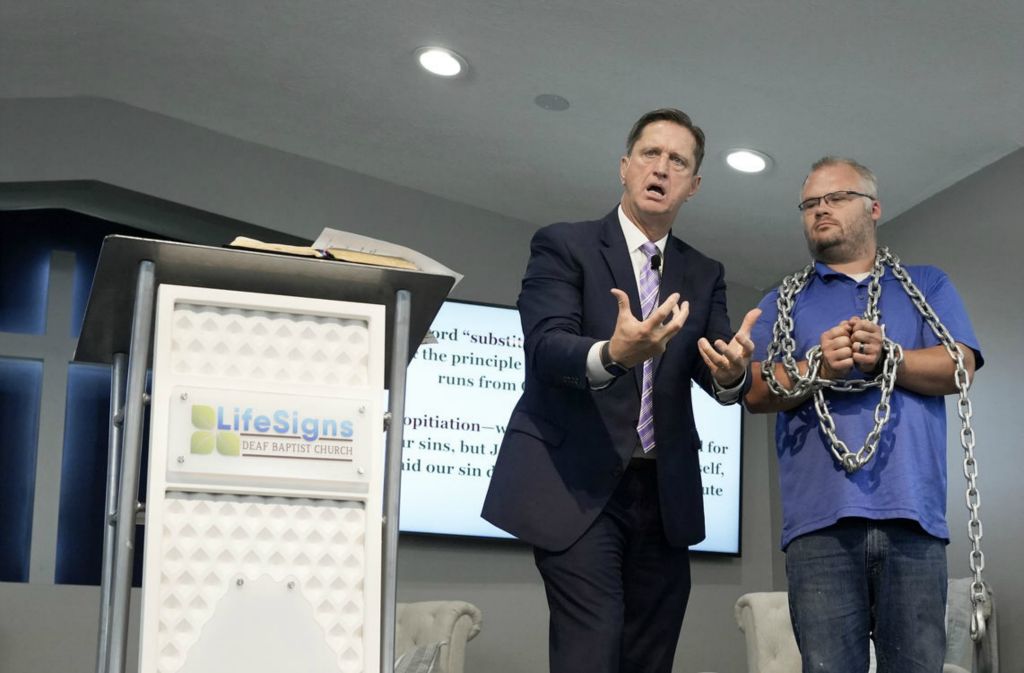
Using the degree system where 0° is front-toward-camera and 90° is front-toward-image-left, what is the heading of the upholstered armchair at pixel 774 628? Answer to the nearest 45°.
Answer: approximately 0°

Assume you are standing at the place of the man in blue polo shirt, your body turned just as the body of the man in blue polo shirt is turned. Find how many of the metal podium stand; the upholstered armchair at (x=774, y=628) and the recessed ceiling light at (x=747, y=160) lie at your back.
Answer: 2

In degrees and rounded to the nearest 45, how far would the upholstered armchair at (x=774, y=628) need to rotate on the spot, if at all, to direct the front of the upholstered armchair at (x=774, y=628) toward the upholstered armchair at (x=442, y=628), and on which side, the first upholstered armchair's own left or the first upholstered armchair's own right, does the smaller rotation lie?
approximately 90° to the first upholstered armchair's own right

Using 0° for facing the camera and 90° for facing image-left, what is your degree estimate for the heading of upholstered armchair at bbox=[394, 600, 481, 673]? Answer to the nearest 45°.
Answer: approximately 0°

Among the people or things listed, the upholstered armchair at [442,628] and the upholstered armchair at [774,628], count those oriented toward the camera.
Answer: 2

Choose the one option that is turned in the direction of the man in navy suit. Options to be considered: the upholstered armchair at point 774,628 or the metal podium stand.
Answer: the upholstered armchair

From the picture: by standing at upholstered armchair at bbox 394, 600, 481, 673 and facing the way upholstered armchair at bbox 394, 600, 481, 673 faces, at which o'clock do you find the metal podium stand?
The metal podium stand is roughly at 12 o'clock from the upholstered armchair.

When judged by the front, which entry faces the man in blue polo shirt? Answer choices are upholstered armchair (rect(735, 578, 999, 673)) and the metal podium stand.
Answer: the upholstered armchair
